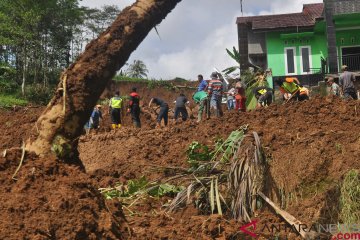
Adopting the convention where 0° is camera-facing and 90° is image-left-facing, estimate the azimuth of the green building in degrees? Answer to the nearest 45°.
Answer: approximately 0°

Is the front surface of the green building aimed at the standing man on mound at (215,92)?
yes

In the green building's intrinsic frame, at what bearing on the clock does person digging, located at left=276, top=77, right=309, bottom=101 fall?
The person digging is roughly at 12 o'clock from the green building.

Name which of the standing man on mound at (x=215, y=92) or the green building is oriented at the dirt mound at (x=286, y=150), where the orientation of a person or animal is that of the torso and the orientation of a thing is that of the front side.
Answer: the green building

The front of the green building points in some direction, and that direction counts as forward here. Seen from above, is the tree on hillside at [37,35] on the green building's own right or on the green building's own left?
on the green building's own right

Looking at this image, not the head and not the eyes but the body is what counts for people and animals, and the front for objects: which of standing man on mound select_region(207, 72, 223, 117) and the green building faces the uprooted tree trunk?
the green building

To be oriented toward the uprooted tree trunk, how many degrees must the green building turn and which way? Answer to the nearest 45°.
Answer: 0° — it already faces it

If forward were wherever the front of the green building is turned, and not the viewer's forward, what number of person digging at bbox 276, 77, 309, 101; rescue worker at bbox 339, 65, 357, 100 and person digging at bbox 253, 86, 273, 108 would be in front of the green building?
3
